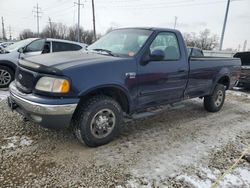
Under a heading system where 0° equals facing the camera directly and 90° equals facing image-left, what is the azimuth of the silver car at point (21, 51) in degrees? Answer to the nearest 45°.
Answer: approximately 45°

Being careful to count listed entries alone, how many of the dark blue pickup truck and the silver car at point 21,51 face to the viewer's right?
0

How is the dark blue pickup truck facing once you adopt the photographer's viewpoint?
facing the viewer and to the left of the viewer

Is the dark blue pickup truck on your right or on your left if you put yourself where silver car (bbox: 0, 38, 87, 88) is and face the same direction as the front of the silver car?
on your left

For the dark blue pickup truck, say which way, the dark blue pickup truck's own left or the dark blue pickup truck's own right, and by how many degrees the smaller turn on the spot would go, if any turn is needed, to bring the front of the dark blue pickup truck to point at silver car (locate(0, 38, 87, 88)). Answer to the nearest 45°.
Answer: approximately 90° to the dark blue pickup truck's own right
